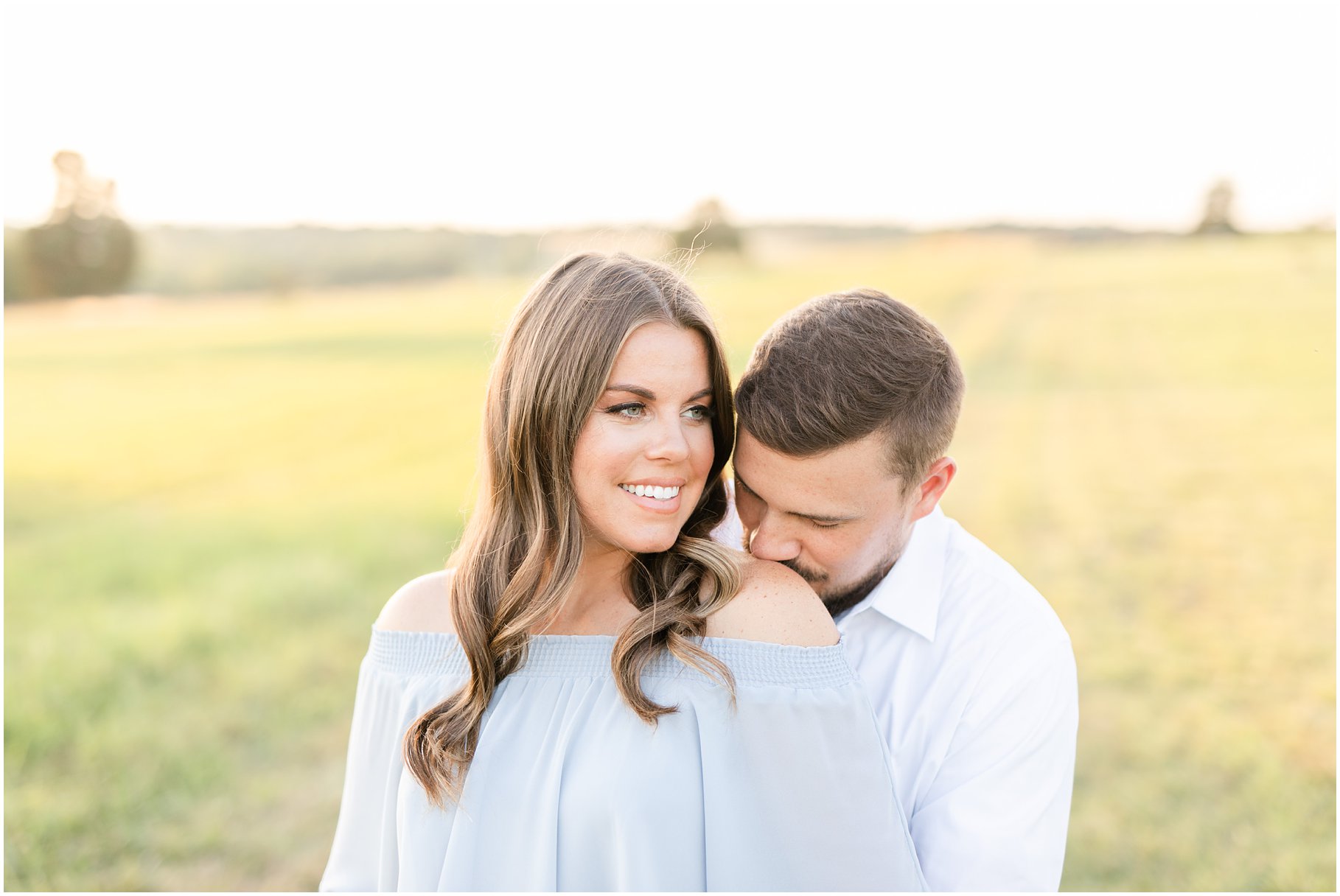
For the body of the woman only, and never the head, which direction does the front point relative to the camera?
toward the camera

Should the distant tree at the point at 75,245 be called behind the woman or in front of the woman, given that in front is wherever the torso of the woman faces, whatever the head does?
behind

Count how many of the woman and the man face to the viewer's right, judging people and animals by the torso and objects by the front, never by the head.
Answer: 0

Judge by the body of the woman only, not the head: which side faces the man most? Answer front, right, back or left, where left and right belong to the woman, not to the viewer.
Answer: left

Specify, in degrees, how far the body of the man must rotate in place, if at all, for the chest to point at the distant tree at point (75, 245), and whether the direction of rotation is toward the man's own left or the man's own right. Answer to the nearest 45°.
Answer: approximately 90° to the man's own right

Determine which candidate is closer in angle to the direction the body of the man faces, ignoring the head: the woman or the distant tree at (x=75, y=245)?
the woman

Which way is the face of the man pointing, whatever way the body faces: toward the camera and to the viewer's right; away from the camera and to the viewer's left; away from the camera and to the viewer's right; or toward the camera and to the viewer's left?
toward the camera and to the viewer's left
